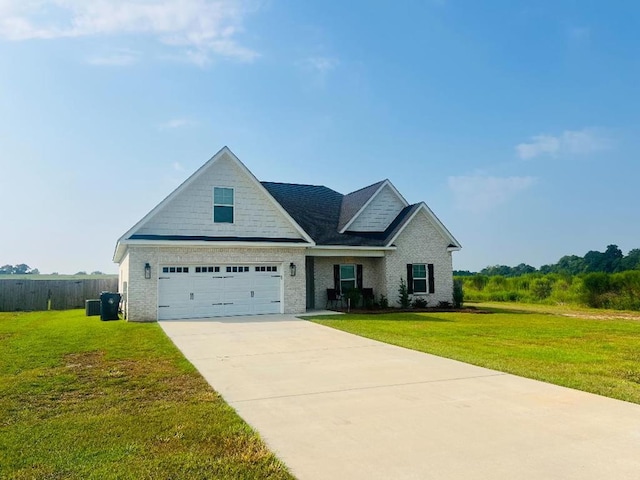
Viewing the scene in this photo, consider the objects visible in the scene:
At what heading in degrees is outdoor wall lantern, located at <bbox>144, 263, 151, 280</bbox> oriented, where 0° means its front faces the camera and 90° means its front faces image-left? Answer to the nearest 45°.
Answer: approximately 0°

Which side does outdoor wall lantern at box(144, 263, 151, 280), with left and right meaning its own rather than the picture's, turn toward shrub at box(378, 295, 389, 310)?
left

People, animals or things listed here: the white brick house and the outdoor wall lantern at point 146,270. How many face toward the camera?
2

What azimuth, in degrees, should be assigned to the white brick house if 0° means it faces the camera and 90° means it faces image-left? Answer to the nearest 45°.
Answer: approximately 0°

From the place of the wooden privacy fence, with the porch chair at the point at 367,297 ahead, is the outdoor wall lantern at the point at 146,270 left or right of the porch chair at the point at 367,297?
right

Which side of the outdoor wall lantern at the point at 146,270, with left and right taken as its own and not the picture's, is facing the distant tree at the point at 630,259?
left

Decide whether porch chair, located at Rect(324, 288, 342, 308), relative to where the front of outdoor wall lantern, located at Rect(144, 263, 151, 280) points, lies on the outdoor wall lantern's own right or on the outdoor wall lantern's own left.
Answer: on the outdoor wall lantern's own left

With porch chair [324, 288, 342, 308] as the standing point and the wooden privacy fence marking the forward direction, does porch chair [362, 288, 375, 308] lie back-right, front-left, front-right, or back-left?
back-right
